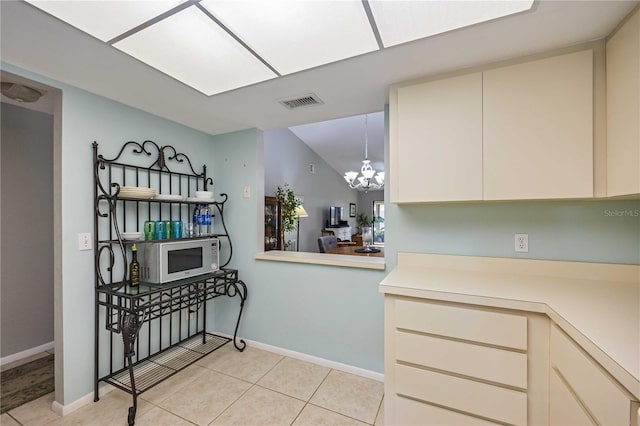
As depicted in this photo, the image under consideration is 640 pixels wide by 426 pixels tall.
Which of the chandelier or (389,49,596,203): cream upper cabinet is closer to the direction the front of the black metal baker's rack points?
the cream upper cabinet

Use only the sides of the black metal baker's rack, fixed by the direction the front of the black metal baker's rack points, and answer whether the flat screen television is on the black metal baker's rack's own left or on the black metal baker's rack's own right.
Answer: on the black metal baker's rack's own left

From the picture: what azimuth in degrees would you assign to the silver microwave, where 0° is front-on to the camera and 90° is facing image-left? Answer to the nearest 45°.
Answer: approximately 315°

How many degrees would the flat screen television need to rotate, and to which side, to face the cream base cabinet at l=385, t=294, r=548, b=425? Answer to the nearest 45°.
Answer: approximately 45° to its right

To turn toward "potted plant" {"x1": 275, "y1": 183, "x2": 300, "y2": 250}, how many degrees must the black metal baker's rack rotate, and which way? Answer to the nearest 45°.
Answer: approximately 90° to its left

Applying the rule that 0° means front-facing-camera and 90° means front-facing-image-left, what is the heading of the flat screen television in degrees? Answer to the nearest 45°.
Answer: approximately 315°

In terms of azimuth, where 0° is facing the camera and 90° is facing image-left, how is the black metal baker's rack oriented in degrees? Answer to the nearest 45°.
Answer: approximately 315°
